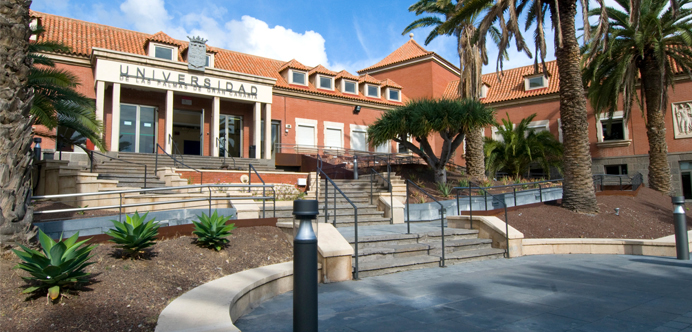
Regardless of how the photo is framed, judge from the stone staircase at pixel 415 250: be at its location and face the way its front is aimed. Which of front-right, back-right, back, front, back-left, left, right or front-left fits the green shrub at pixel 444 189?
back-left

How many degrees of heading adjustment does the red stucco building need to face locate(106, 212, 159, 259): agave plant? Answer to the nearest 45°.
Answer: approximately 45° to its right

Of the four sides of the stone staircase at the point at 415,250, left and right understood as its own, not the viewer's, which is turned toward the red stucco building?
back

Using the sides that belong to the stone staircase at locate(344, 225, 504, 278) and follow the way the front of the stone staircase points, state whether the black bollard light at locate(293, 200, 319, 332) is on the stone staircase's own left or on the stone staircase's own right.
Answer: on the stone staircase's own right

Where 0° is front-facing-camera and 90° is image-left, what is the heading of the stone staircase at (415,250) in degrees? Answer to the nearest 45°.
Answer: approximately 315°

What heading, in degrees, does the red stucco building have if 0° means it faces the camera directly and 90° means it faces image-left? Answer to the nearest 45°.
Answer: approximately 315°

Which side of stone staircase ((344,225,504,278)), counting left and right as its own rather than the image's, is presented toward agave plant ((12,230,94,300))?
right

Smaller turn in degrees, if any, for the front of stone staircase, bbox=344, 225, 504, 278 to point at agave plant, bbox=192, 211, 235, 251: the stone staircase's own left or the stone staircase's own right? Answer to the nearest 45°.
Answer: approximately 90° to the stone staircase's own right

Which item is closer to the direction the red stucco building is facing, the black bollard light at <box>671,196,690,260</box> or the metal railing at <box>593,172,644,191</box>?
the black bollard light

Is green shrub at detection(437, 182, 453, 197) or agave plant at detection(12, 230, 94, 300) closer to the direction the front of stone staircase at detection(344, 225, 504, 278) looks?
the agave plant

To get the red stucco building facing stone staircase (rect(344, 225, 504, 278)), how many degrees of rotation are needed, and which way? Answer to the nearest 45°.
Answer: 0° — it already faces it

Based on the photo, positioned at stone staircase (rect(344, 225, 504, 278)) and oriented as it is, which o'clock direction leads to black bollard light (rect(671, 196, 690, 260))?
The black bollard light is roughly at 10 o'clock from the stone staircase.
